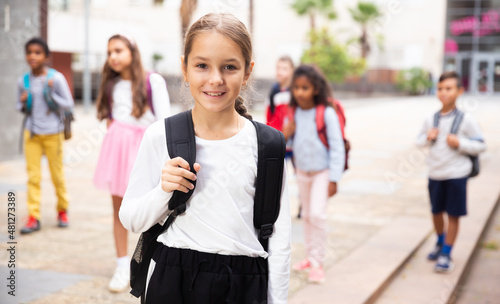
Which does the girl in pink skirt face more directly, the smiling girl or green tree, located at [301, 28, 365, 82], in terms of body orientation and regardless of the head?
the smiling girl

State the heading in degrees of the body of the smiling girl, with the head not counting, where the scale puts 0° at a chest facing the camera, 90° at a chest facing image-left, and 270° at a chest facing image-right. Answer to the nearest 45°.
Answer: approximately 0°

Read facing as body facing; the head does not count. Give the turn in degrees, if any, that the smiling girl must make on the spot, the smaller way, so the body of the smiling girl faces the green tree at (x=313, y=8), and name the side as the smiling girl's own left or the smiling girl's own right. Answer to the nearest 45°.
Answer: approximately 180°

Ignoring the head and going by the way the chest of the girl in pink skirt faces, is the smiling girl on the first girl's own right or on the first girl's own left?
on the first girl's own left

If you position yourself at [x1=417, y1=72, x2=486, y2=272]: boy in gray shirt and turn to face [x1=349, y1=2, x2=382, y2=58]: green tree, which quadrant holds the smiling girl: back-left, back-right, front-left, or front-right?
back-left

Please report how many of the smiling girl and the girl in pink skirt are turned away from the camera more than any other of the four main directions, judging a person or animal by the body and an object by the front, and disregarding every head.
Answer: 0

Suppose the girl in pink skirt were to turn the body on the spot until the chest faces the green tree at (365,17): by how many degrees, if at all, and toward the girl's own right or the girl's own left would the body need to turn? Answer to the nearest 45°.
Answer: approximately 180°

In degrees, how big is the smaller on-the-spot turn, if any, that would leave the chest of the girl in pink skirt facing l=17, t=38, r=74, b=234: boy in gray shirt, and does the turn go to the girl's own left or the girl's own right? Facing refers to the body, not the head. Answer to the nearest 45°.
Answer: approximately 90° to the girl's own right

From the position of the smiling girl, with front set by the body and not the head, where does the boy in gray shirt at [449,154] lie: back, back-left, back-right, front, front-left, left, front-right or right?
back-left
